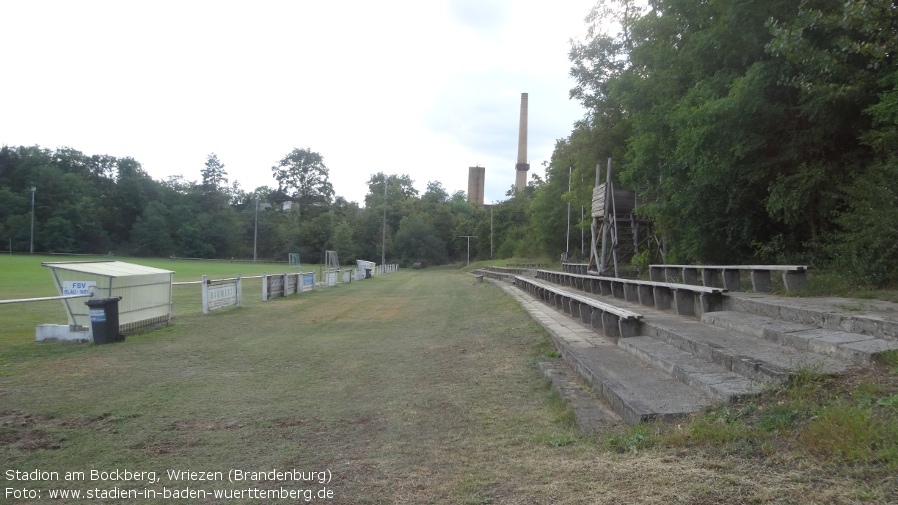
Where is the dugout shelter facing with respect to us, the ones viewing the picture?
facing away from the viewer and to the left of the viewer

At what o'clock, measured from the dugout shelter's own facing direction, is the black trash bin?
The black trash bin is roughly at 8 o'clock from the dugout shelter.

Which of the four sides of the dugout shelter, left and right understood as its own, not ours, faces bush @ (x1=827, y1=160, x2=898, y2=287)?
back

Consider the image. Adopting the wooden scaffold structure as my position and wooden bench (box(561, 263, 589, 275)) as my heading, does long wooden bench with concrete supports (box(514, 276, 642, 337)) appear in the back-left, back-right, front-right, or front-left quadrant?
back-left

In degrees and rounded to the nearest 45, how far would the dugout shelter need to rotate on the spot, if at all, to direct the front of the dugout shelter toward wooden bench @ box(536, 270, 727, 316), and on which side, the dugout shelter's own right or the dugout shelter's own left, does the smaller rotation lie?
approximately 180°

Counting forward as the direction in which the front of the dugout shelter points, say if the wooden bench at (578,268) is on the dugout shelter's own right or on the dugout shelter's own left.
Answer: on the dugout shelter's own right

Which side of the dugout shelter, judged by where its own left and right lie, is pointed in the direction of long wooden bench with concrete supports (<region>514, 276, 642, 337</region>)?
back

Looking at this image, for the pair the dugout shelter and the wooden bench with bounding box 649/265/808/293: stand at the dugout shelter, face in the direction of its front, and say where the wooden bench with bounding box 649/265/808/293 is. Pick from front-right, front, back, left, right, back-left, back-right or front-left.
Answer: back

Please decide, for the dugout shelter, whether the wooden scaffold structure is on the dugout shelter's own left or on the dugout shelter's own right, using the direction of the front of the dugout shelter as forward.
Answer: on the dugout shelter's own right

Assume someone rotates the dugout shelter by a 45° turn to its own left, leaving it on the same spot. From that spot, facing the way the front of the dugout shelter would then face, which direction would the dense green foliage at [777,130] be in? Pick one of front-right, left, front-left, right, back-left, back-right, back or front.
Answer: back-left

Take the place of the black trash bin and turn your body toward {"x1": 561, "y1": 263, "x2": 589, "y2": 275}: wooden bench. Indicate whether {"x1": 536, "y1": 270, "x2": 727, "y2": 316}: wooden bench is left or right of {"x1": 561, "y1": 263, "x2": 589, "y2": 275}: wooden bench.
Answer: right
